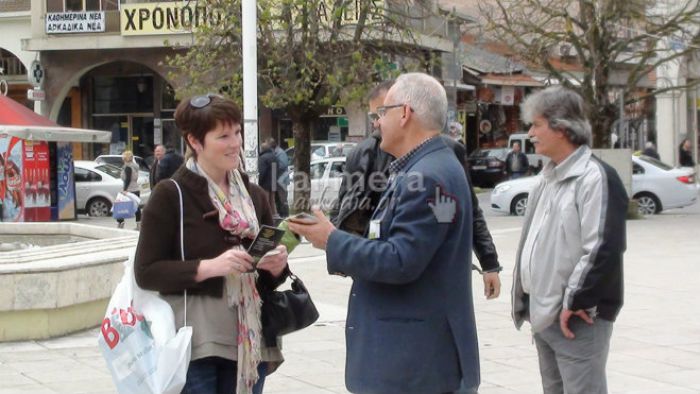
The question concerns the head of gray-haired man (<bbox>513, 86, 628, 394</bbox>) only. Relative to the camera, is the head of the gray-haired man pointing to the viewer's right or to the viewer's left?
to the viewer's left

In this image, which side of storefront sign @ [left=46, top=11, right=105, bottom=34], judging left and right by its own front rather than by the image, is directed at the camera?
front

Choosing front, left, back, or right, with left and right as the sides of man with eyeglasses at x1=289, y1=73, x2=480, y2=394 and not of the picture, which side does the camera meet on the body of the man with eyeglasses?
left

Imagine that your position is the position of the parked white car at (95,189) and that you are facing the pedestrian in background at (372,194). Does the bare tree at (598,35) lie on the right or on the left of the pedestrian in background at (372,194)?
left

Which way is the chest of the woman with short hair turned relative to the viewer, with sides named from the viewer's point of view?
facing the viewer and to the right of the viewer

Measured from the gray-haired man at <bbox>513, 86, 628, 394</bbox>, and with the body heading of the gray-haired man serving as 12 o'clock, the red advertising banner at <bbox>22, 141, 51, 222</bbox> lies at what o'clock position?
The red advertising banner is roughly at 2 o'clock from the gray-haired man.

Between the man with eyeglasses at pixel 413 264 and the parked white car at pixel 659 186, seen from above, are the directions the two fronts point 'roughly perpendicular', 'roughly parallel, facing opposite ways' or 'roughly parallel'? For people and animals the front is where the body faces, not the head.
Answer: roughly parallel

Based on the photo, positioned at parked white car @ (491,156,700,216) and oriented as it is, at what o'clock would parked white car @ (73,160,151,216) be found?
parked white car @ (73,160,151,216) is roughly at 12 o'clock from parked white car @ (491,156,700,216).

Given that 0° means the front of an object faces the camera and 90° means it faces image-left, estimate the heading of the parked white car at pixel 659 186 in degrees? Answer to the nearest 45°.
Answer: approximately 90°

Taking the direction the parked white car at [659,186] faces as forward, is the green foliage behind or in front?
in front

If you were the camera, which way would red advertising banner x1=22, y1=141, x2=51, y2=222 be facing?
facing the viewer

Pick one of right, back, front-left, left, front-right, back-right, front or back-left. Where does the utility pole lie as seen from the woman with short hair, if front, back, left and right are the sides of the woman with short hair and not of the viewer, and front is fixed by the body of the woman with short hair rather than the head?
back-left

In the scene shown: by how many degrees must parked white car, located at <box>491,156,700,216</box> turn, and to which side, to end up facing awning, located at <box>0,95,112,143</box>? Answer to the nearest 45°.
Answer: approximately 45° to its left

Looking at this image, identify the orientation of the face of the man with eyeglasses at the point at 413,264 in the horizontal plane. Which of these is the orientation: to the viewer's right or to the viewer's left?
to the viewer's left

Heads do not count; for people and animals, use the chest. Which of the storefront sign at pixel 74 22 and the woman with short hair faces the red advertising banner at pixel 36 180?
the storefront sign

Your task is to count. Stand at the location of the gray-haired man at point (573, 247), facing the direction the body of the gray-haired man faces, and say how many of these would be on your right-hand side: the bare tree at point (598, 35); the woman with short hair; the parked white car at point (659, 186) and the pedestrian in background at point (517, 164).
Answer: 3
